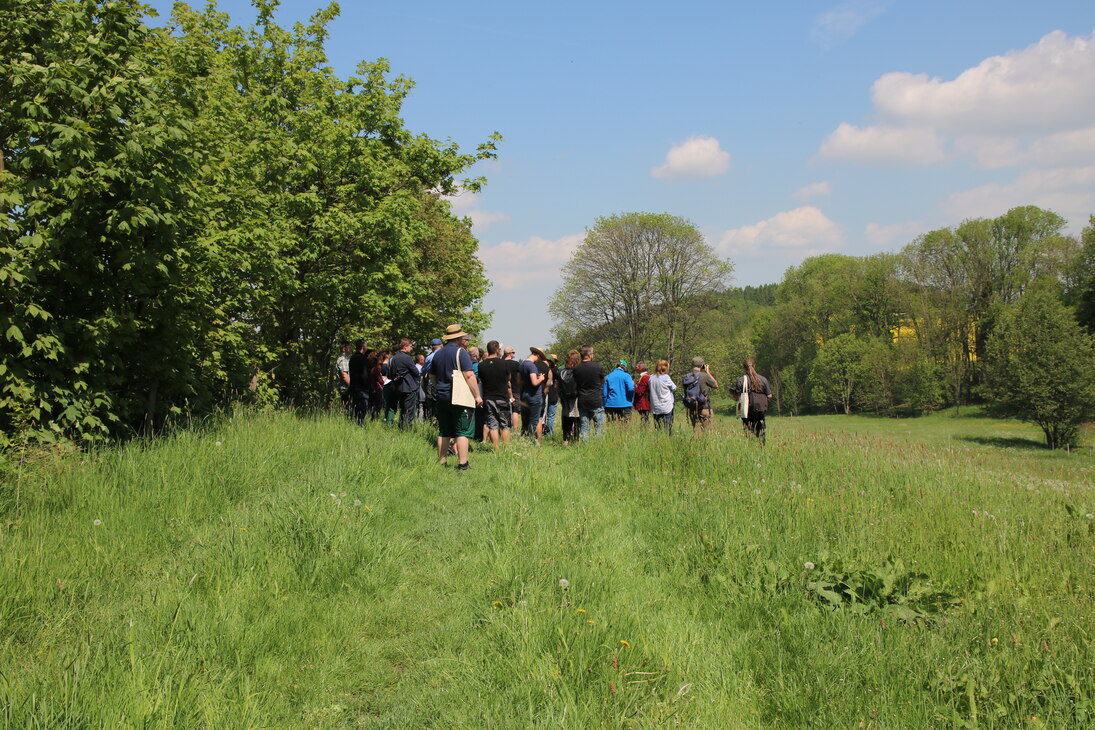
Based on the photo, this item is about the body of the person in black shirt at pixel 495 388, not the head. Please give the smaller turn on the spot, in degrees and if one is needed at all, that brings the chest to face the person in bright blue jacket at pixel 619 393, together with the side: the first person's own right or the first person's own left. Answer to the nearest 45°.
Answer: approximately 45° to the first person's own right

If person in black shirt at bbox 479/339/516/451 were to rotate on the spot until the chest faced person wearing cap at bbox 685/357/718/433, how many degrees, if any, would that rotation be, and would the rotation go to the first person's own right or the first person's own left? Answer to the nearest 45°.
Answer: approximately 45° to the first person's own right

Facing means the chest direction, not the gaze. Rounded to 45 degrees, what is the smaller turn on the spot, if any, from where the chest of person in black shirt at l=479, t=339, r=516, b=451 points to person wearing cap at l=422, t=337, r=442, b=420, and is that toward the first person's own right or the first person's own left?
0° — they already face them

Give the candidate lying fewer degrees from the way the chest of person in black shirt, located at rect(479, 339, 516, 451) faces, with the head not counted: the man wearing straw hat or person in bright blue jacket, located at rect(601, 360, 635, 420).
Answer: the person in bright blue jacket

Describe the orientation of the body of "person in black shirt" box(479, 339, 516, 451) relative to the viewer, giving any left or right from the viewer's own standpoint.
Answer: facing away from the viewer

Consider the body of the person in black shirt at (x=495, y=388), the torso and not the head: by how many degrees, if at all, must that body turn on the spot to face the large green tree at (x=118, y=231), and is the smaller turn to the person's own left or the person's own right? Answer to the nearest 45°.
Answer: approximately 135° to the person's own left
